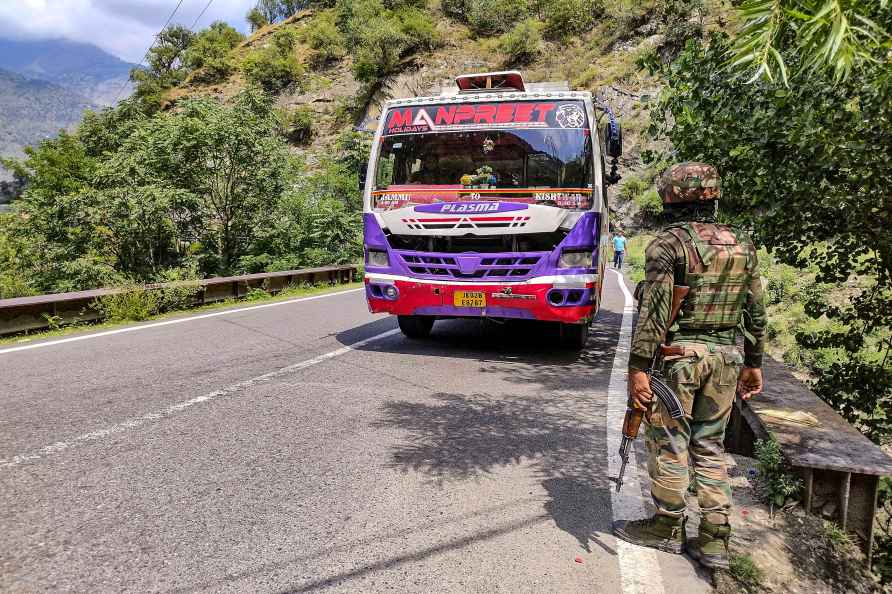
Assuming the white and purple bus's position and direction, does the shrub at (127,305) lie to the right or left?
on its right

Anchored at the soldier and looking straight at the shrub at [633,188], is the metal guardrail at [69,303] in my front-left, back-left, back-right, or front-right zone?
front-left

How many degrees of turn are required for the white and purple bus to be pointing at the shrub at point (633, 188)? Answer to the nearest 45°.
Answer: approximately 180°

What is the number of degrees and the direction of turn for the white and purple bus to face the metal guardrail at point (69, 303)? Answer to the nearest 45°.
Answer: approximately 90° to its right

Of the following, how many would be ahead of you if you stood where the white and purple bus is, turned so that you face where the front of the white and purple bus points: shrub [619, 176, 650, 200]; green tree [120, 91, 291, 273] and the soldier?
1

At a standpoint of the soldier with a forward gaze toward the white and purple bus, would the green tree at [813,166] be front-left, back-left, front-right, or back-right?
front-right

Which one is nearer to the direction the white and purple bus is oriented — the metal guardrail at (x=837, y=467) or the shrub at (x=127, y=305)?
the metal guardrail

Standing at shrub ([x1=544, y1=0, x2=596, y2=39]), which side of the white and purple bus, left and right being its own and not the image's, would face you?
back

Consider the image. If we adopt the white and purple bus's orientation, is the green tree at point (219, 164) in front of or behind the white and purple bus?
behind

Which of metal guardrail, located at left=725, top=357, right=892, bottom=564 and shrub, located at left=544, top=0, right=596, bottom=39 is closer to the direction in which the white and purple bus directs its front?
the metal guardrail

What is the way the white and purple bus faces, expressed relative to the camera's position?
facing the viewer

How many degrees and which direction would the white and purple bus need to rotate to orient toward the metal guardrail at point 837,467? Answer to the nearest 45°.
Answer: approximately 45° to its left

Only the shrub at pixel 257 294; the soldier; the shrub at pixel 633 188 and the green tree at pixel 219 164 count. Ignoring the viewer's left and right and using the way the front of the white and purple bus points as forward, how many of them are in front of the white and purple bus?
1

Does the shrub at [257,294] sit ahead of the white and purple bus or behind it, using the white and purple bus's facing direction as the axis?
behind
